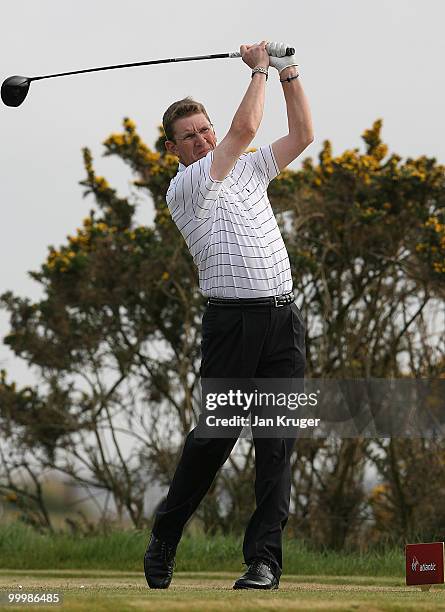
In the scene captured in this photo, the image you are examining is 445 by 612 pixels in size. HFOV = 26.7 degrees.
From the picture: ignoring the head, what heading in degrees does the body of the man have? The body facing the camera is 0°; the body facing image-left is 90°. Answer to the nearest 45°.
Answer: approximately 315°
